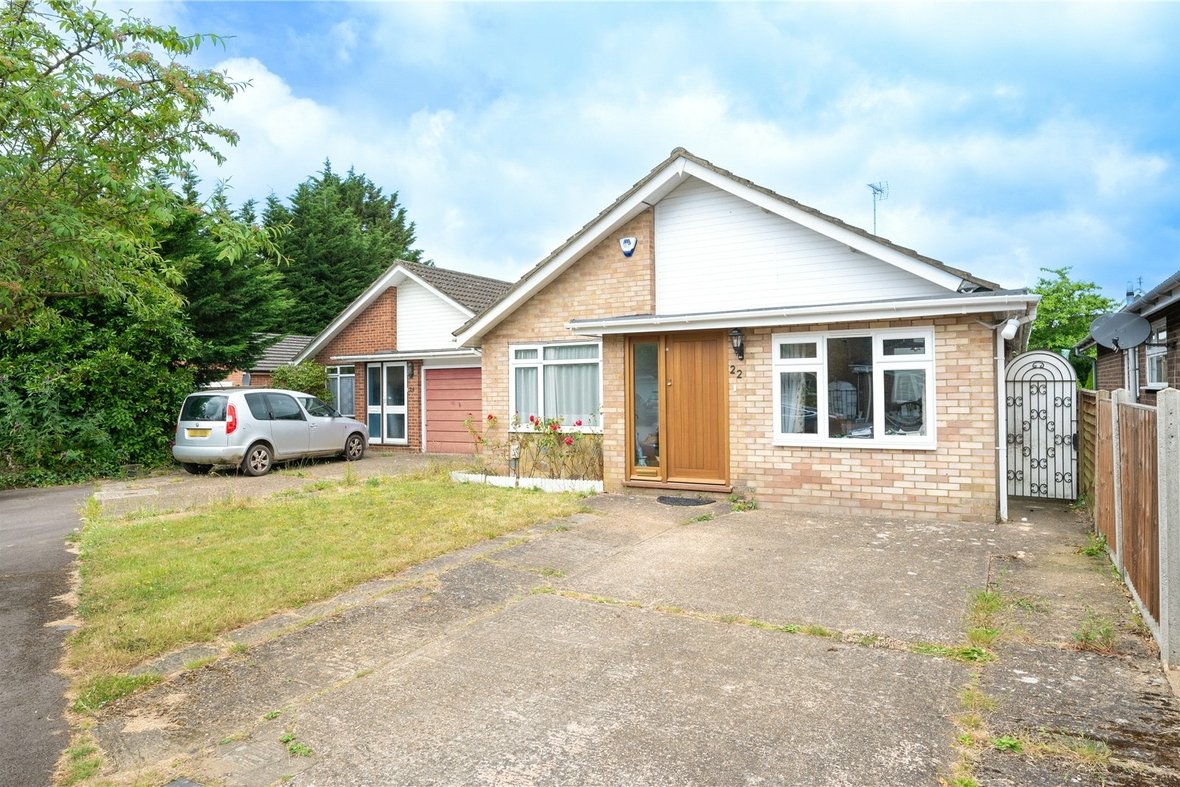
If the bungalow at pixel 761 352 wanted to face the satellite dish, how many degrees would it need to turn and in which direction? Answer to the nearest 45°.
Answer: approximately 135° to its left

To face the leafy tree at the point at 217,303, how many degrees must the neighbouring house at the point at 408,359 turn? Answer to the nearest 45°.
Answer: approximately 45° to its right

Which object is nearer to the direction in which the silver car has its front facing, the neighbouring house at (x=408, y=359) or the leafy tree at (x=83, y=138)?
the neighbouring house

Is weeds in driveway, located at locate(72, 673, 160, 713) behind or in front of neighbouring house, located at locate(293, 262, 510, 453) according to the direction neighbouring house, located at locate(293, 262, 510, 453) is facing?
in front

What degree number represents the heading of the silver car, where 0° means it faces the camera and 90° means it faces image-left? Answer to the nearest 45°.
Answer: approximately 225°

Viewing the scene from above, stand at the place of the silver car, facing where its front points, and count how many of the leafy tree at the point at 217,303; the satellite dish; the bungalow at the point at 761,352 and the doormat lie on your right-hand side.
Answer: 3

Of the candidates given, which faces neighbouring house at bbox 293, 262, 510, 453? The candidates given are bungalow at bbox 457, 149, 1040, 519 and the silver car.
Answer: the silver car

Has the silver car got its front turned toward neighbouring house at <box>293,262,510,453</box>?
yes

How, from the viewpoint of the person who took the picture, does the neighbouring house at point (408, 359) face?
facing the viewer and to the left of the viewer

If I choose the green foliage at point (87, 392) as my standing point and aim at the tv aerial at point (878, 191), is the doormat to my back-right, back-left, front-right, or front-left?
front-right

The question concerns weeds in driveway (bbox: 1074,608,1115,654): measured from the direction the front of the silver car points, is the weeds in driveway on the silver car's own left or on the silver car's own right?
on the silver car's own right

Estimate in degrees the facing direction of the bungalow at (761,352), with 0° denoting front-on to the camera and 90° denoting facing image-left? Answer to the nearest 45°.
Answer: approximately 0°

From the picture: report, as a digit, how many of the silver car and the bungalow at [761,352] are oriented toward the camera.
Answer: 1

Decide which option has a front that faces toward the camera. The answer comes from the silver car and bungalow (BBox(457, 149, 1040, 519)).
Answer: the bungalow

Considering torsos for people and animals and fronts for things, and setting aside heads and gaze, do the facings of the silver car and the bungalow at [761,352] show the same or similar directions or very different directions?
very different directions
